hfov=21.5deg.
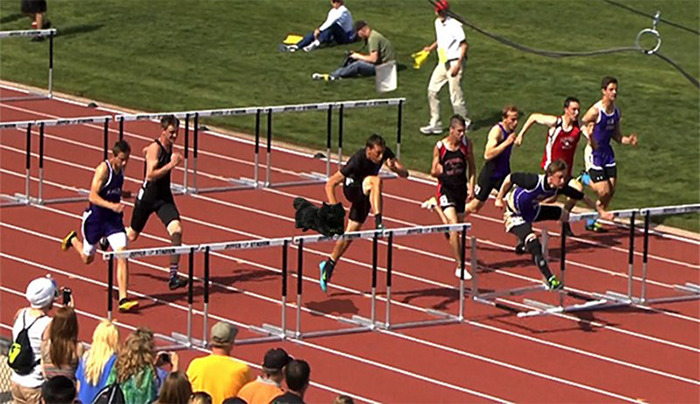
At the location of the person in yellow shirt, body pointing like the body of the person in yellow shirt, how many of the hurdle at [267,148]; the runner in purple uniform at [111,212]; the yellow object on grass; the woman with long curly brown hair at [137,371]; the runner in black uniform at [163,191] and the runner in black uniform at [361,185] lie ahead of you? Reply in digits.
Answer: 5

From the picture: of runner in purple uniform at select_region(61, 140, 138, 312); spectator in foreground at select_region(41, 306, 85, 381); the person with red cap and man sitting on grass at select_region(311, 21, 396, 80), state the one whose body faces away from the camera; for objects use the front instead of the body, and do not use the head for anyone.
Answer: the spectator in foreground

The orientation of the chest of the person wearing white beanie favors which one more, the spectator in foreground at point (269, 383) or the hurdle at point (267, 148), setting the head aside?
the hurdle

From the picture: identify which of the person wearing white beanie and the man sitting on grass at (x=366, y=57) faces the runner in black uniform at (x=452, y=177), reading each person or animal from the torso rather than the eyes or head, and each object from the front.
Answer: the person wearing white beanie

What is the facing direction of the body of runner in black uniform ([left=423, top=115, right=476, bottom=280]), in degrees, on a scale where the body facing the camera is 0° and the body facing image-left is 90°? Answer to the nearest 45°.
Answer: approximately 315°

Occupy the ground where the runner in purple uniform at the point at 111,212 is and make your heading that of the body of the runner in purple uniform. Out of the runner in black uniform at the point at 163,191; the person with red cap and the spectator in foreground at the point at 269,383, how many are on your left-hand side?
2

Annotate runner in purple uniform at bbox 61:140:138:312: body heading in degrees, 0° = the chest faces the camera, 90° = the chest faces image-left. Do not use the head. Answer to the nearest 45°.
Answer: approximately 315°

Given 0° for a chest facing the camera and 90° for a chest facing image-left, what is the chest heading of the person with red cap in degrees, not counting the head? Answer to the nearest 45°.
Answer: approximately 45°

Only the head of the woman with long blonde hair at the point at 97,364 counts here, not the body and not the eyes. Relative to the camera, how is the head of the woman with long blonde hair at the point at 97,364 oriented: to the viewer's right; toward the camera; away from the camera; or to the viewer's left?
away from the camera

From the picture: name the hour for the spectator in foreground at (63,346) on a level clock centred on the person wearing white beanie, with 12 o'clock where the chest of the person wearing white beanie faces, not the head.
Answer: The spectator in foreground is roughly at 4 o'clock from the person wearing white beanie.

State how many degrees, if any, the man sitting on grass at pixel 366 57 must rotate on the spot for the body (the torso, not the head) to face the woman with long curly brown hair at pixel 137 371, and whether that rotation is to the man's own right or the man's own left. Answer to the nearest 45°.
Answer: approximately 90° to the man's own left

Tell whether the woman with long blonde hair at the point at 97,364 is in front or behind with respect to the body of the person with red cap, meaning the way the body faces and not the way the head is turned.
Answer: in front

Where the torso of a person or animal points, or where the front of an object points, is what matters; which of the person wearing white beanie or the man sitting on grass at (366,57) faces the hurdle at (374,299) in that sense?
the person wearing white beanie

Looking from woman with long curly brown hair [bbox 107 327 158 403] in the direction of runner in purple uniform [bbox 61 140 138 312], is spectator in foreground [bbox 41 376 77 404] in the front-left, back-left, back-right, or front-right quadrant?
back-left

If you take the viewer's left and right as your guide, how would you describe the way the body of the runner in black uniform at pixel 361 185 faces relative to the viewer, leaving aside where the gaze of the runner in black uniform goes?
facing the viewer and to the right of the viewer

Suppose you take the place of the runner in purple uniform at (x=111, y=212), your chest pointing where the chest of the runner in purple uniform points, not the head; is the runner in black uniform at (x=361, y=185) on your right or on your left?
on your left

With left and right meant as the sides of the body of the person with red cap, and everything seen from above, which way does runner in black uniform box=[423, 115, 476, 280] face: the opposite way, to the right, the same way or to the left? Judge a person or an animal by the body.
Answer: to the left
